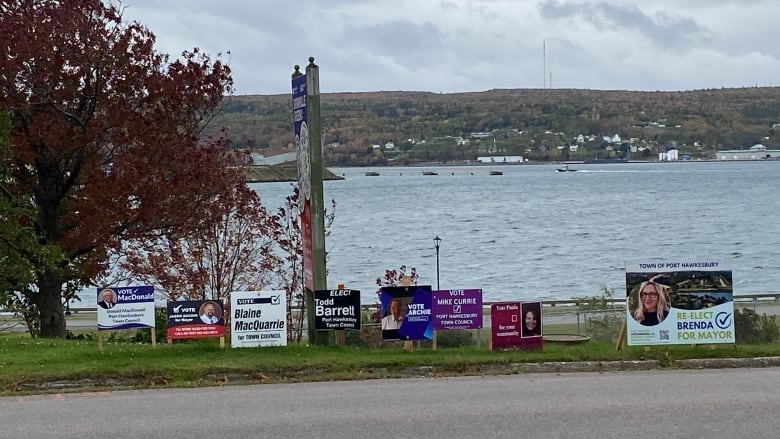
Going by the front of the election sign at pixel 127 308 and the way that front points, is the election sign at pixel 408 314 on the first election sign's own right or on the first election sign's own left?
on the first election sign's own left

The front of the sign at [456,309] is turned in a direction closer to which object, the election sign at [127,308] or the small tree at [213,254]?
the election sign

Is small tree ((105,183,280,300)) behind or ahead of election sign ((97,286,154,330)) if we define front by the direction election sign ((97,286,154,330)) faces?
behind

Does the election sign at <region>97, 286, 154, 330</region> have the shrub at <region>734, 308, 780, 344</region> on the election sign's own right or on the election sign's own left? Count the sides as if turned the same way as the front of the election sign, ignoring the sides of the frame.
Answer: on the election sign's own left

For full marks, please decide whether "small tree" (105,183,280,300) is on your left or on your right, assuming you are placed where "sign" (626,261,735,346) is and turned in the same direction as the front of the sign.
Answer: on your right

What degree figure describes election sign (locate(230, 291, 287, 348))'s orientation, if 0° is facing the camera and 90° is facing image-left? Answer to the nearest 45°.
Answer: approximately 0°

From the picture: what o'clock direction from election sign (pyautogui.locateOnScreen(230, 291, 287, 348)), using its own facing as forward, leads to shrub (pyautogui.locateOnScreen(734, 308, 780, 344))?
The shrub is roughly at 8 o'clock from the election sign.

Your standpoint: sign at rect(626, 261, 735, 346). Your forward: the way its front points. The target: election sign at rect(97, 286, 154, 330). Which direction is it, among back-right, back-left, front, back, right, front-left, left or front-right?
right

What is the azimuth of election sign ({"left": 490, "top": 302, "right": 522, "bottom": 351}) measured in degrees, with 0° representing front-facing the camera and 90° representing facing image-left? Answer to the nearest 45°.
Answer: approximately 0°

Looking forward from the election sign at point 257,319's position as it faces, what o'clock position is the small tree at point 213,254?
The small tree is roughly at 6 o'clock from the election sign.

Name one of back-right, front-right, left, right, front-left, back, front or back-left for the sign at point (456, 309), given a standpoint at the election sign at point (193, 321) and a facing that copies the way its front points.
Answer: left

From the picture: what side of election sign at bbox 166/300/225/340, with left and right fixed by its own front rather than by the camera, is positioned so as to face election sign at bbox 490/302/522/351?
left

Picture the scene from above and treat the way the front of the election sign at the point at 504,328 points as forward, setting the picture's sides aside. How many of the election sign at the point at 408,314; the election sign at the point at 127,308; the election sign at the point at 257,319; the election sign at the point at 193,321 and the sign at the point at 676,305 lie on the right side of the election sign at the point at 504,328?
4
